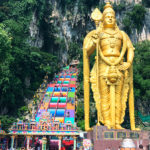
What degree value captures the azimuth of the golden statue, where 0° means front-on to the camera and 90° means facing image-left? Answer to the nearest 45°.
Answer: approximately 0°
